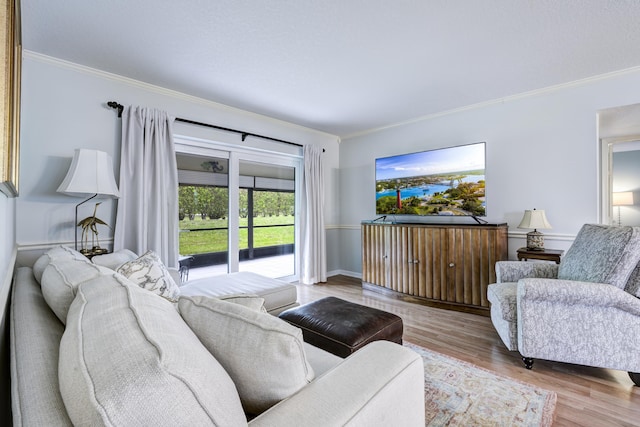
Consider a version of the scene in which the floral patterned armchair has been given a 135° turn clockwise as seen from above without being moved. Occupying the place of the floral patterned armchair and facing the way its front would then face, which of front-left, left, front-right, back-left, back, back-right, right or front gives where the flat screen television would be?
left

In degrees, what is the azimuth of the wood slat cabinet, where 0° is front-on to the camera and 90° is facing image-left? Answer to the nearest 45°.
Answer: approximately 45°

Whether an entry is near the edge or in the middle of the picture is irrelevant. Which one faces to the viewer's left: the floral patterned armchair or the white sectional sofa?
the floral patterned armchair

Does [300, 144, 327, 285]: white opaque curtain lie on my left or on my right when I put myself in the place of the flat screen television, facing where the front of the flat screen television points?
on my right

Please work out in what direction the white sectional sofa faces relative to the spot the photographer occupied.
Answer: facing away from the viewer and to the right of the viewer

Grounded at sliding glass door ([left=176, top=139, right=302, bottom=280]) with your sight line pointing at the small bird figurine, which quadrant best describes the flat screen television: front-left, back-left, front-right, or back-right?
back-left

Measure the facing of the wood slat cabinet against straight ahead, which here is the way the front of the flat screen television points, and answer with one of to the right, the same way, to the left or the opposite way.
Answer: the same way

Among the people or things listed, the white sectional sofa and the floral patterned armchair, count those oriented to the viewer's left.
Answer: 1

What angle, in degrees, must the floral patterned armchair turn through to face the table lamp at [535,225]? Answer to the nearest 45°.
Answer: approximately 90° to its right

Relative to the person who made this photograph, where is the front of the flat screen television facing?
facing the viewer and to the left of the viewer

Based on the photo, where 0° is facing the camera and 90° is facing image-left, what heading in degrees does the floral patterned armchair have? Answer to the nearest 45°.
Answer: approximately 90°

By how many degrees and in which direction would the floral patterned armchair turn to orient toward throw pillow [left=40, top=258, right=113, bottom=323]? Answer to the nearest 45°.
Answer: approximately 45° to its left

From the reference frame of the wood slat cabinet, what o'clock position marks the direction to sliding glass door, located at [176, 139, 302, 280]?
The sliding glass door is roughly at 1 o'clock from the wood slat cabinet.

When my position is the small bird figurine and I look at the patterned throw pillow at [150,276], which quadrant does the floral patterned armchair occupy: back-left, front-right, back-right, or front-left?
front-left
